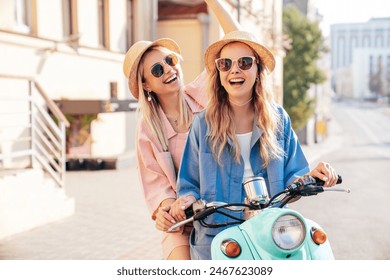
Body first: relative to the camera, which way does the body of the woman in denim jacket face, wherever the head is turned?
toward the camera

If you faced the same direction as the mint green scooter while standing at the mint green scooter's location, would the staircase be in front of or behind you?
behind

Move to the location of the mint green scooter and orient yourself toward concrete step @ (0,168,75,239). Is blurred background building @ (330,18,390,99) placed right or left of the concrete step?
right

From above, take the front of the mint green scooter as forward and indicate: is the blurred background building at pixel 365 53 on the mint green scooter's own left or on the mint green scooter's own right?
on the mint green scooter's own left

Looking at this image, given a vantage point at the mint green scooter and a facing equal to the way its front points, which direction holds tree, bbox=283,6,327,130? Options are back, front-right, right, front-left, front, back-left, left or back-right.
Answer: back-left

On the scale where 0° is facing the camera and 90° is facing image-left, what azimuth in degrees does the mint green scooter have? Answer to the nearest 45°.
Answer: approximately 315°

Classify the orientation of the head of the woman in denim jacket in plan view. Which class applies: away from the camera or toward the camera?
toward the camera

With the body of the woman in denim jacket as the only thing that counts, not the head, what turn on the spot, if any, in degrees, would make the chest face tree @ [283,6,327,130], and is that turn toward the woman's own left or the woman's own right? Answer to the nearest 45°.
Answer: approximately 180°
